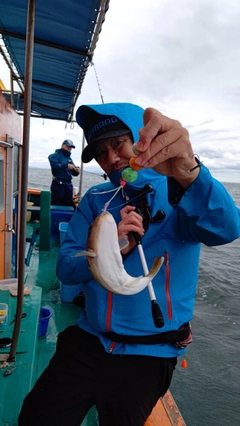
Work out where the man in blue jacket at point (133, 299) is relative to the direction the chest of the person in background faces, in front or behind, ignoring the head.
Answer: in front

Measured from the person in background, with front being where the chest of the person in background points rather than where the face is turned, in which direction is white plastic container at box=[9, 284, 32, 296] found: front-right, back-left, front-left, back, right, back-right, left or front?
front-right

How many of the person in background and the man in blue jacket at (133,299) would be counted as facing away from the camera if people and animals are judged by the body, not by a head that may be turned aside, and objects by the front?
0

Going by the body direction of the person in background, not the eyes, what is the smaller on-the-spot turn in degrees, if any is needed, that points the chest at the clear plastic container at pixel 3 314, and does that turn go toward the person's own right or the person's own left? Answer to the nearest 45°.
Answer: approximately 45° to the person's own right

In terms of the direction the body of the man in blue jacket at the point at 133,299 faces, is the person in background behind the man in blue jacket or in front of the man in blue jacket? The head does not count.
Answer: behind

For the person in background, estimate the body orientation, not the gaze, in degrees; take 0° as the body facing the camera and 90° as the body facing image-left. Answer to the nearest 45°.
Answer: approximately 315°

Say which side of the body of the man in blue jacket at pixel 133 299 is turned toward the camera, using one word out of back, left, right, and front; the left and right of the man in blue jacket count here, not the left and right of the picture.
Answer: front
